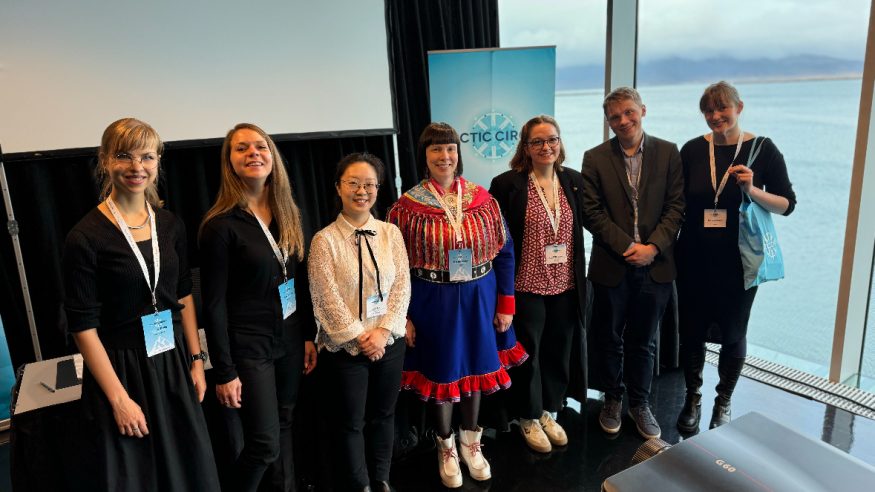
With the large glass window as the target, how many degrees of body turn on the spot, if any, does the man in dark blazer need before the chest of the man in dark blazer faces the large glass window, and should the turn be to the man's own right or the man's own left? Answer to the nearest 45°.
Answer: approximately 135° to the man's own left

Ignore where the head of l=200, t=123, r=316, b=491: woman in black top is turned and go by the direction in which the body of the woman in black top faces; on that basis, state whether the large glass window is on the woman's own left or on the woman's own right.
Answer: on the woman's own left

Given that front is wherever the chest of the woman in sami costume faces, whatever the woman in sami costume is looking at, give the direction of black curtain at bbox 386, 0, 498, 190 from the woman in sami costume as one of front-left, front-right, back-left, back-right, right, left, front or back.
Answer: back

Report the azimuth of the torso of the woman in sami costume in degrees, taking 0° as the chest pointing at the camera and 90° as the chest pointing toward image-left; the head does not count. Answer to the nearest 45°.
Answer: approximately 0°

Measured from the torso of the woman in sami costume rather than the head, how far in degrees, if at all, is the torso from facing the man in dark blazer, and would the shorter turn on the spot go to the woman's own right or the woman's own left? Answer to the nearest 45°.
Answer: approximately 90° to the woman's own left

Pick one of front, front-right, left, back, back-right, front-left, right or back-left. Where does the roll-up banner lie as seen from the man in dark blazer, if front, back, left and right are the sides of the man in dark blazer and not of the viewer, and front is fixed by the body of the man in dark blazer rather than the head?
back-right
